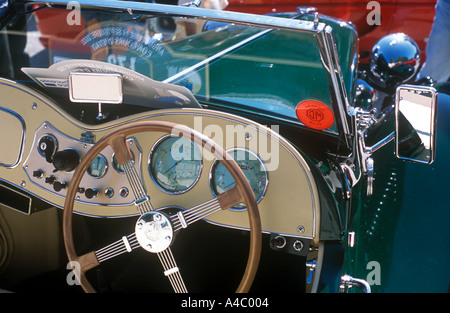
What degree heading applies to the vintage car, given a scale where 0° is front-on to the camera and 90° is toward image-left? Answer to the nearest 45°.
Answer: approximately 225°

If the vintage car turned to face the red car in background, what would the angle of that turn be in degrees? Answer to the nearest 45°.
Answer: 0° — it already faces it
